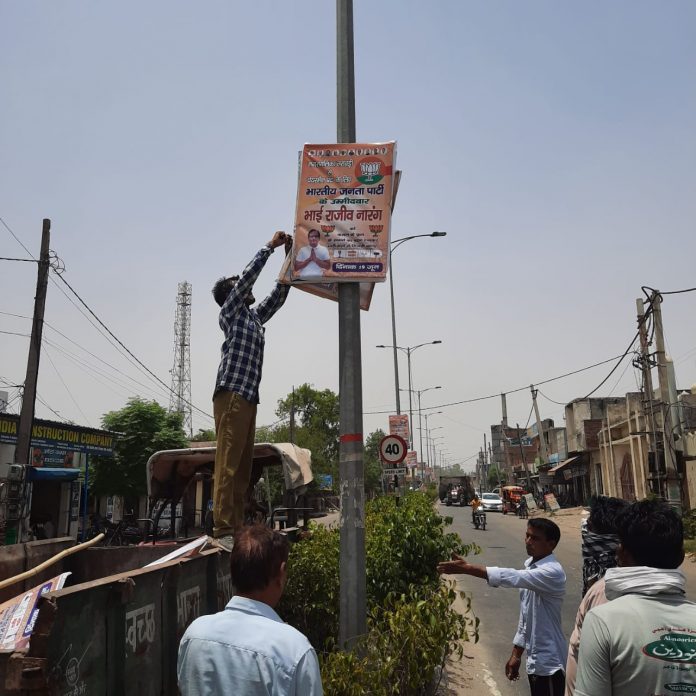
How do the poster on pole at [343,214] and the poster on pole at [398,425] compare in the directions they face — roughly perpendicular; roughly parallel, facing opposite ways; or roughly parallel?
roughly parallel

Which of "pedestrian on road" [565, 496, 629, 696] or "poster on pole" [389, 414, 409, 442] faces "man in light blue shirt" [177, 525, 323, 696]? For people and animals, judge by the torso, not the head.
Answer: the poster on pole

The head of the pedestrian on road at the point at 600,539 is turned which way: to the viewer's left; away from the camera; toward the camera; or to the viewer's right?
away from the camera

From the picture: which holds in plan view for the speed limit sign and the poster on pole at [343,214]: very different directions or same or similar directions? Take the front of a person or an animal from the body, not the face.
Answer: same or similar directions

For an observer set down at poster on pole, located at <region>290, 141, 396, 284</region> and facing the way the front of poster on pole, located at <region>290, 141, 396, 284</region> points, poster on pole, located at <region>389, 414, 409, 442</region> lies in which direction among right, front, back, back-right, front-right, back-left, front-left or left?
back

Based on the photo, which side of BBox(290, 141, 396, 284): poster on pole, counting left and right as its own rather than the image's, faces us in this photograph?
front

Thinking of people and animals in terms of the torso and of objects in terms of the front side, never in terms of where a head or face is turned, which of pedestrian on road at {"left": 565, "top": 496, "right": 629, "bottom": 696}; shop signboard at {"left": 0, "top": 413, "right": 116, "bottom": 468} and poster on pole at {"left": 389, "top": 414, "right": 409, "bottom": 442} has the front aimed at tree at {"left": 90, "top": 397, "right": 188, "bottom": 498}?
the pedestrian on road

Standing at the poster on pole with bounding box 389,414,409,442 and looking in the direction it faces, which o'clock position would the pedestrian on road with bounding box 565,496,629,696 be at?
The pedestrian on road is roughly at 12 o'clock from the poster on pole.

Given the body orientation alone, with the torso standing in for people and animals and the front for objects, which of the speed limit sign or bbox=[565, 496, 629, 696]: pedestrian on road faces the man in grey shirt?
the speed limit sign

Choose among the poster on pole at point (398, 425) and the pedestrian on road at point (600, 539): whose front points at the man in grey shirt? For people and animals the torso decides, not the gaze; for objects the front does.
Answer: the poster on pole

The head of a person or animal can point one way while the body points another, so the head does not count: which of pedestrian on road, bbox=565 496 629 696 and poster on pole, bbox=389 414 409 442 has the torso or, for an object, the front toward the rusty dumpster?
the poster on pole

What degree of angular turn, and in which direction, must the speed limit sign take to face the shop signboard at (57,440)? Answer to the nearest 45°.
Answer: approximately 135° to its right

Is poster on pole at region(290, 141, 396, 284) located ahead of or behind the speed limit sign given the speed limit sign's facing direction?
ahead

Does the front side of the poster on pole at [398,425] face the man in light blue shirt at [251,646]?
yes

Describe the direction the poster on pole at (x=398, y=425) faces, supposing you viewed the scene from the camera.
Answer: facing the viewer

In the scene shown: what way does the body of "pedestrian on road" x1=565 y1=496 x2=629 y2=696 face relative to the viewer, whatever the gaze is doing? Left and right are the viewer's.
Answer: facing away from the viewer and to the left of the viewer

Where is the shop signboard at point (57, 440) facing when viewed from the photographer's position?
facing the viewer and to the right of the viewer
